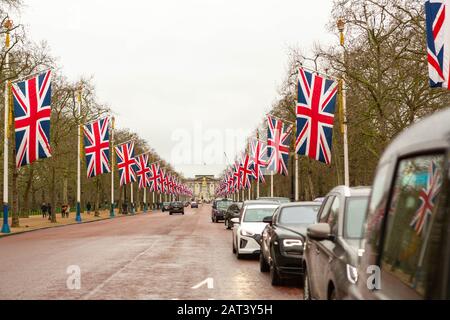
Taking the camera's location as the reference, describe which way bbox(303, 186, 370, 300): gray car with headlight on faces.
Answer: facing the viewer and to the right of the viewer

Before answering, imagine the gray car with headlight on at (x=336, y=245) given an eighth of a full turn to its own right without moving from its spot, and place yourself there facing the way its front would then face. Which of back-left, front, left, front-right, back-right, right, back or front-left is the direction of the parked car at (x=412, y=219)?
front

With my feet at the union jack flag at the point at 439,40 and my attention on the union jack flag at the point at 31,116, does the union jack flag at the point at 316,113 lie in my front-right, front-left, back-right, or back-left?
front-right

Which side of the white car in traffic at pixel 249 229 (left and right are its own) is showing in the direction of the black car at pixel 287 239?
front

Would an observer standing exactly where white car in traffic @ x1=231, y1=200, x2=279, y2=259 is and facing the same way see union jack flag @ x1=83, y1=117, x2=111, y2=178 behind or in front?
behind

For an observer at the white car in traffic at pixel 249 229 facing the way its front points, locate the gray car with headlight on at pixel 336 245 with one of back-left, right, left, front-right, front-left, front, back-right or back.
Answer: front

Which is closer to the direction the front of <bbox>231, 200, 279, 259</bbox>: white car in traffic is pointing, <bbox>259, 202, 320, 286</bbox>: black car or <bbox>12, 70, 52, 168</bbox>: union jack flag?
the black car

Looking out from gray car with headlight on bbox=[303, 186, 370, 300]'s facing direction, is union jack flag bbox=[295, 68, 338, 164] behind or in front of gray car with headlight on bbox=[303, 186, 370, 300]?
behind

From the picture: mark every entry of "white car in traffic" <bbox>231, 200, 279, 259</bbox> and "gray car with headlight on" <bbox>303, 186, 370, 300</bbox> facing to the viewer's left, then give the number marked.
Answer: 0

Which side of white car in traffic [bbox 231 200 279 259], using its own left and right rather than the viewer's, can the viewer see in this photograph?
front

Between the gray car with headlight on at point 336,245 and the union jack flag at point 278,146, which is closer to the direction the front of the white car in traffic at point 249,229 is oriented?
the gray car with headlight on

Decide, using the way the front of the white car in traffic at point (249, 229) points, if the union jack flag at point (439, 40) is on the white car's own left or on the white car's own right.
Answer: on the white car's own left

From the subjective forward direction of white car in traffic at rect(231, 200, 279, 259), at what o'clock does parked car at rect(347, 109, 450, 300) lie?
parked car at rect(347, 109, 450, 300) is roughly at 12 o'clock from white car in traffic at rect(231, 200, 279, 259).
